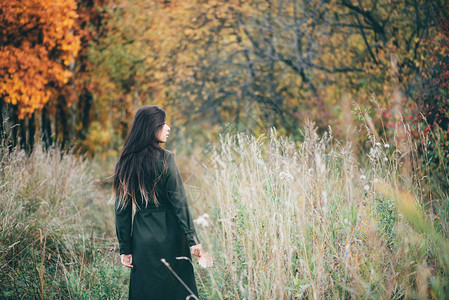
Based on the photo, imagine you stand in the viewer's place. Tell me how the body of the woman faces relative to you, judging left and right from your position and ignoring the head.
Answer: facing away from the viewer
